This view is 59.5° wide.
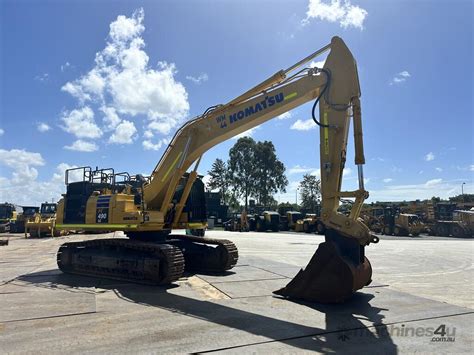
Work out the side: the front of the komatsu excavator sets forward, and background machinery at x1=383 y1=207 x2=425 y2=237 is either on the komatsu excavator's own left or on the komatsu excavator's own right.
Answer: on the komatsu excavator's own left

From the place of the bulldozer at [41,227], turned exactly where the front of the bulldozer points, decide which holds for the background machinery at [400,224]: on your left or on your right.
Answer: on your left

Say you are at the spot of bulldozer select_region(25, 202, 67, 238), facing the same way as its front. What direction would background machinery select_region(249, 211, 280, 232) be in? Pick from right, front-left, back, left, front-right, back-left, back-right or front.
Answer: back-left

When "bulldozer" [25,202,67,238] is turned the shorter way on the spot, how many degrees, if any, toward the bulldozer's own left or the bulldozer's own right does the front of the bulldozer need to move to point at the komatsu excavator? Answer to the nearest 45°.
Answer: approximately 45° to the bulldozer's own left

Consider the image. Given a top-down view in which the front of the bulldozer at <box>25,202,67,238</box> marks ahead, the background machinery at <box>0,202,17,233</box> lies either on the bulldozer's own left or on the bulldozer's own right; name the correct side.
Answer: on the bulldozer's own right

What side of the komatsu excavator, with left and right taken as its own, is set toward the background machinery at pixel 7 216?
back

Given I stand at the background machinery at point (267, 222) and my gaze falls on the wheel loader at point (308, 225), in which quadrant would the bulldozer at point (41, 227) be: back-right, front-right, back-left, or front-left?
back-right

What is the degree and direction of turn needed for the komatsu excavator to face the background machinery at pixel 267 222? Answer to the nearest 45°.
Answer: approximately 135° to its left
